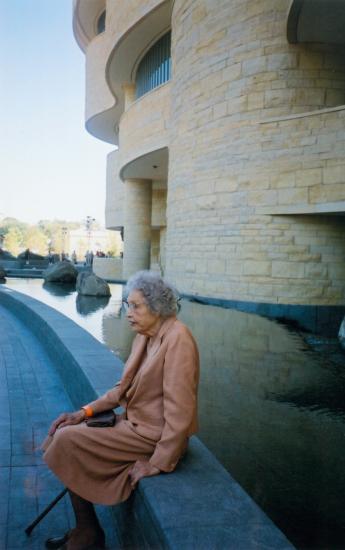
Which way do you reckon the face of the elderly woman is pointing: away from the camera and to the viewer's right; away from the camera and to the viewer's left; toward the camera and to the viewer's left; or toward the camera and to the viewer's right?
toward the camera and to the viewer's left

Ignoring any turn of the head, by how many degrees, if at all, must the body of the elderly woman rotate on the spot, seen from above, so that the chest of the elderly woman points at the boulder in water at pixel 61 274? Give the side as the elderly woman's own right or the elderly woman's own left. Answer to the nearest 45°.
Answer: approximately 90° to the elderly woman's own right

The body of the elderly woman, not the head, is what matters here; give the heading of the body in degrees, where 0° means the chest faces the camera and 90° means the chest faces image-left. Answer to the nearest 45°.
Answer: approximately 90°

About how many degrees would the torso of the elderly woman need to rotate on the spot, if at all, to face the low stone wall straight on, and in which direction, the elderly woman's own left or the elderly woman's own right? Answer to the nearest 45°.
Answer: approximately 90° to the elderly woman's own right

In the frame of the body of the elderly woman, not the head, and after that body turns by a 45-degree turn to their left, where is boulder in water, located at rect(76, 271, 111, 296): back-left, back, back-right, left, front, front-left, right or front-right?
back-right
